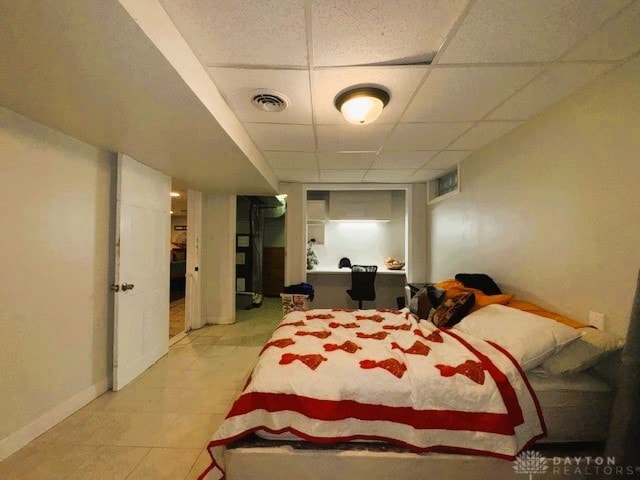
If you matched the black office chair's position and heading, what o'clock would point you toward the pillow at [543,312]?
The pillow is roughly at 5 o'clock from the black office chair.

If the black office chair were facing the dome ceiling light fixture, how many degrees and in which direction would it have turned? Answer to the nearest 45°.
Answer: approximately 180°

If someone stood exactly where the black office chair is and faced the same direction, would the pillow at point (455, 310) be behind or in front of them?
behind

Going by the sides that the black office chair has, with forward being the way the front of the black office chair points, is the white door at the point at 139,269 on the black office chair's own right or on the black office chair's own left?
on the black office chair's own left

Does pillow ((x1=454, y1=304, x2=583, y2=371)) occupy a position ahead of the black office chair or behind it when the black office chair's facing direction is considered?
behind

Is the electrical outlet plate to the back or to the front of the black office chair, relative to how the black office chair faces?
to the back

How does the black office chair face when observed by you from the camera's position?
facing away from the viewer

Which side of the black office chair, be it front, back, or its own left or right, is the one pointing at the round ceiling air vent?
back

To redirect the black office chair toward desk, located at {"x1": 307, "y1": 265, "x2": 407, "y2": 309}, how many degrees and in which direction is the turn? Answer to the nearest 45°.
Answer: approximately 45° to its left

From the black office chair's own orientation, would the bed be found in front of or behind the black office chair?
behind
